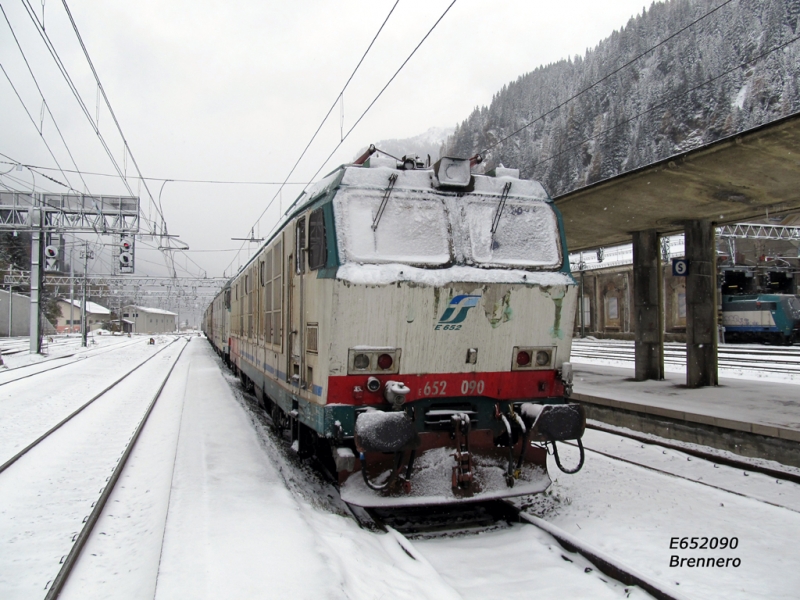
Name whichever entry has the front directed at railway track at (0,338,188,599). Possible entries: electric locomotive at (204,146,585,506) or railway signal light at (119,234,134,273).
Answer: the railway signal light

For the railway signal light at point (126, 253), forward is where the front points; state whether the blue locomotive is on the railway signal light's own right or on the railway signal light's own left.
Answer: on the railway signal light's own left

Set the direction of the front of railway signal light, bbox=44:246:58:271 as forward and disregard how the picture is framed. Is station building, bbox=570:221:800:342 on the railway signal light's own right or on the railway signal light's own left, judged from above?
on the railway signal light's own left

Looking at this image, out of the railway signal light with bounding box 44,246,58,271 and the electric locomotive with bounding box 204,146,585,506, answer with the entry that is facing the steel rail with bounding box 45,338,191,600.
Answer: the railway signal light

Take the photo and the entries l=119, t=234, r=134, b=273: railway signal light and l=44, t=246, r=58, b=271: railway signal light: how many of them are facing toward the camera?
2

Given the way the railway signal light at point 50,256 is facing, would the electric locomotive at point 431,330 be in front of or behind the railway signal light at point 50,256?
in front

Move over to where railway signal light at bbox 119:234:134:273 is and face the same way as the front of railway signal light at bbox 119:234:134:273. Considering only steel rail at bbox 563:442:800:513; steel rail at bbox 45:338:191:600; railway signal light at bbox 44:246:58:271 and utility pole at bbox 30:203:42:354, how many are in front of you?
2

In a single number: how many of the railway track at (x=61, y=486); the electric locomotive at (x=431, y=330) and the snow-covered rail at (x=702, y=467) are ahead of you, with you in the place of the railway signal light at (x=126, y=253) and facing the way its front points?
3

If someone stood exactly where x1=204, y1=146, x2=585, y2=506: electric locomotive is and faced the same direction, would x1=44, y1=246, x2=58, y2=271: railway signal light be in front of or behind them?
behind
